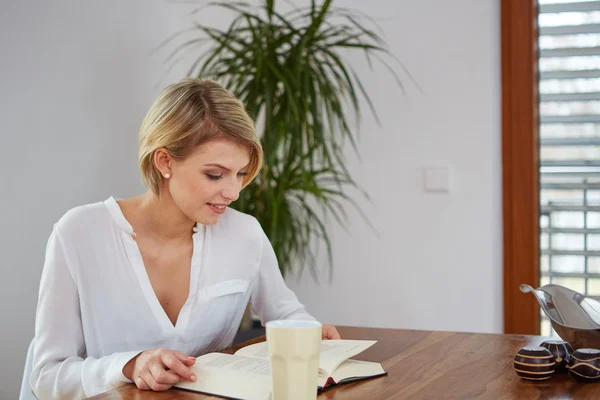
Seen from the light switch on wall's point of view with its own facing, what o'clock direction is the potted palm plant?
The potted palm plant is roughly at 2 o'clock from the light switch on wall.

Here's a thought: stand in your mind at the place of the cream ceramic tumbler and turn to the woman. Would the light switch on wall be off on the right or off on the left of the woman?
right

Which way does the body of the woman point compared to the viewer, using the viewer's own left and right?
facing the viewer and to the right of the viewer

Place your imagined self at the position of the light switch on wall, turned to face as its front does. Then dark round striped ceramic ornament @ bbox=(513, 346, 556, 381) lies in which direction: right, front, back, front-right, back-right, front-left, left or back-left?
front

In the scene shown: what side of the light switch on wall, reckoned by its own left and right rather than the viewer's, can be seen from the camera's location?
front

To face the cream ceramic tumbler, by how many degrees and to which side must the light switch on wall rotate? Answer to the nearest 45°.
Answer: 0° — it already faces it

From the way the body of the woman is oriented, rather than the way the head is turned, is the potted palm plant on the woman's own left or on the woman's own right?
on the woman's own left

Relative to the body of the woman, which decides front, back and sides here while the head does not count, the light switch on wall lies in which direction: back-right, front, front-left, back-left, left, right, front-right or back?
left

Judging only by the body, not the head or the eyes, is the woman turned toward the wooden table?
yes

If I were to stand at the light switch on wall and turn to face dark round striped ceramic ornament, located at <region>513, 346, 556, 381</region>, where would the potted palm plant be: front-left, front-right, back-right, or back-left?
front-right

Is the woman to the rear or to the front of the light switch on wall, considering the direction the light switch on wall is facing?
to the front

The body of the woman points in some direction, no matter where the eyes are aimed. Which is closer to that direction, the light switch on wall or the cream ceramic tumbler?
the cream ceramic tumbler

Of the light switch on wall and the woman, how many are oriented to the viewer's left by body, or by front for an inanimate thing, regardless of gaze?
0

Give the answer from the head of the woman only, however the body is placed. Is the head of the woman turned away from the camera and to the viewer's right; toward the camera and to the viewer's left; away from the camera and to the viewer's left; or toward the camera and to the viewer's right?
toward the camera and to the viewer's right
